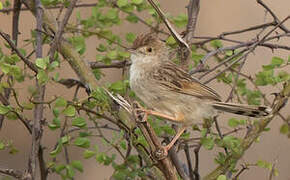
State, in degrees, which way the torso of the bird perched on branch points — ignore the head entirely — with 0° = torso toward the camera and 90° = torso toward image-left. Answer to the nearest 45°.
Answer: approximately 90°

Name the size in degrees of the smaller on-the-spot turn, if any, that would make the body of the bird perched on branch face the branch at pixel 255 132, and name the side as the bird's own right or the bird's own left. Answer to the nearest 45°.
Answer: approximately 180°

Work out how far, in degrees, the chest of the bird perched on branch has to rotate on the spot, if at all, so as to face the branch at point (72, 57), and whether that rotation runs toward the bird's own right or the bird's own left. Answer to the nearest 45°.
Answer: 0° — it already faces it
